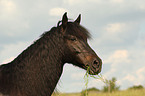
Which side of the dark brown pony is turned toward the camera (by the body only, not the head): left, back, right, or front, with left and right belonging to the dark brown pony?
right
